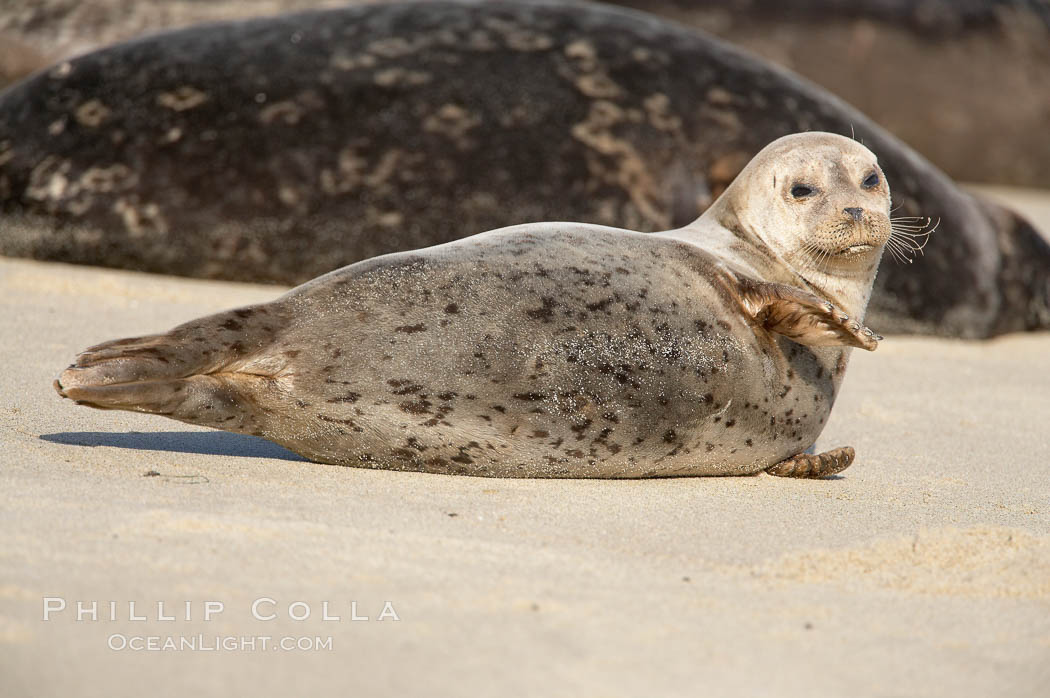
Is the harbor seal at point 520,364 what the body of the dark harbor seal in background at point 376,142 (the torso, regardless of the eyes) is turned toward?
no

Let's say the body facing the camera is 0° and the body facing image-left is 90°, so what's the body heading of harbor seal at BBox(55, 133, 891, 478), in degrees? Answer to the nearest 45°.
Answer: approximately 270°

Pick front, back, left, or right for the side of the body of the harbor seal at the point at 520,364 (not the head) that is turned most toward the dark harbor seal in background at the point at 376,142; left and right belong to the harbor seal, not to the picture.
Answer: left
